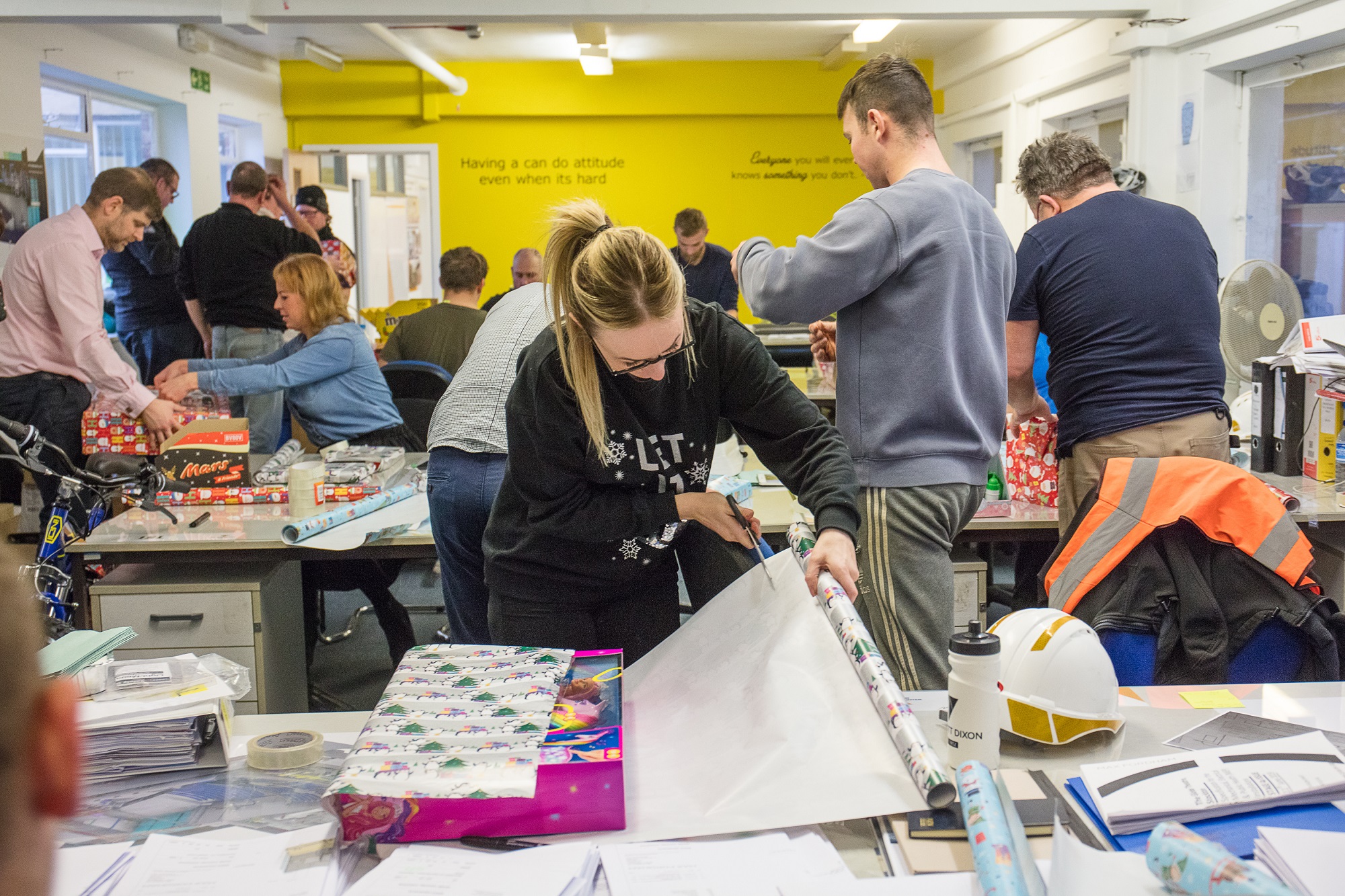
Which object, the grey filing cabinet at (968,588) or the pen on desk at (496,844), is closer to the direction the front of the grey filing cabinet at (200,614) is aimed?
the pen on desk

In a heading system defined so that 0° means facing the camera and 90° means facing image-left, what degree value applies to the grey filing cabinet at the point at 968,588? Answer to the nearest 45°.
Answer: approximately 0°

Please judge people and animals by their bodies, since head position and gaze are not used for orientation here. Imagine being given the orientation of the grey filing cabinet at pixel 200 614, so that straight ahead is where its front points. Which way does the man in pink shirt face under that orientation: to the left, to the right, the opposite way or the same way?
to the left

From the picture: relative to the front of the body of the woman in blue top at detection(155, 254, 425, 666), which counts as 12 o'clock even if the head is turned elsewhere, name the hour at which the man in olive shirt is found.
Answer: The man in olive shirt is roughly at 4 o'clock from the woman in blue top.

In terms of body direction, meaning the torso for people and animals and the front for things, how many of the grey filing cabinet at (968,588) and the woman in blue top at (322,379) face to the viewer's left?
1

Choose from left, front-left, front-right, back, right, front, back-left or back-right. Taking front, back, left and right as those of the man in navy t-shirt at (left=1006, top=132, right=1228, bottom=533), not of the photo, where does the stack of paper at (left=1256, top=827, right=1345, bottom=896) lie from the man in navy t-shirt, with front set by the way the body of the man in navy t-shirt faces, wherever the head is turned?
back-left

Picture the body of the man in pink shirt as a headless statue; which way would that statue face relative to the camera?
to the viewer's right

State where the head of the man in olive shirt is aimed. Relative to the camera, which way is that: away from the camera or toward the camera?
away from the camera

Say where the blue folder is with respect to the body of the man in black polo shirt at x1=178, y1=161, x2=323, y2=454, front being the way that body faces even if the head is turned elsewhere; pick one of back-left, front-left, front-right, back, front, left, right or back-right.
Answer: back

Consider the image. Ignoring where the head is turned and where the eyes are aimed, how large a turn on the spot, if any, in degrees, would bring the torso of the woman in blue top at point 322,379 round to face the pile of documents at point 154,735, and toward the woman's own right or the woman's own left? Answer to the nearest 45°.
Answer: approximately 90° to the woman's own left
